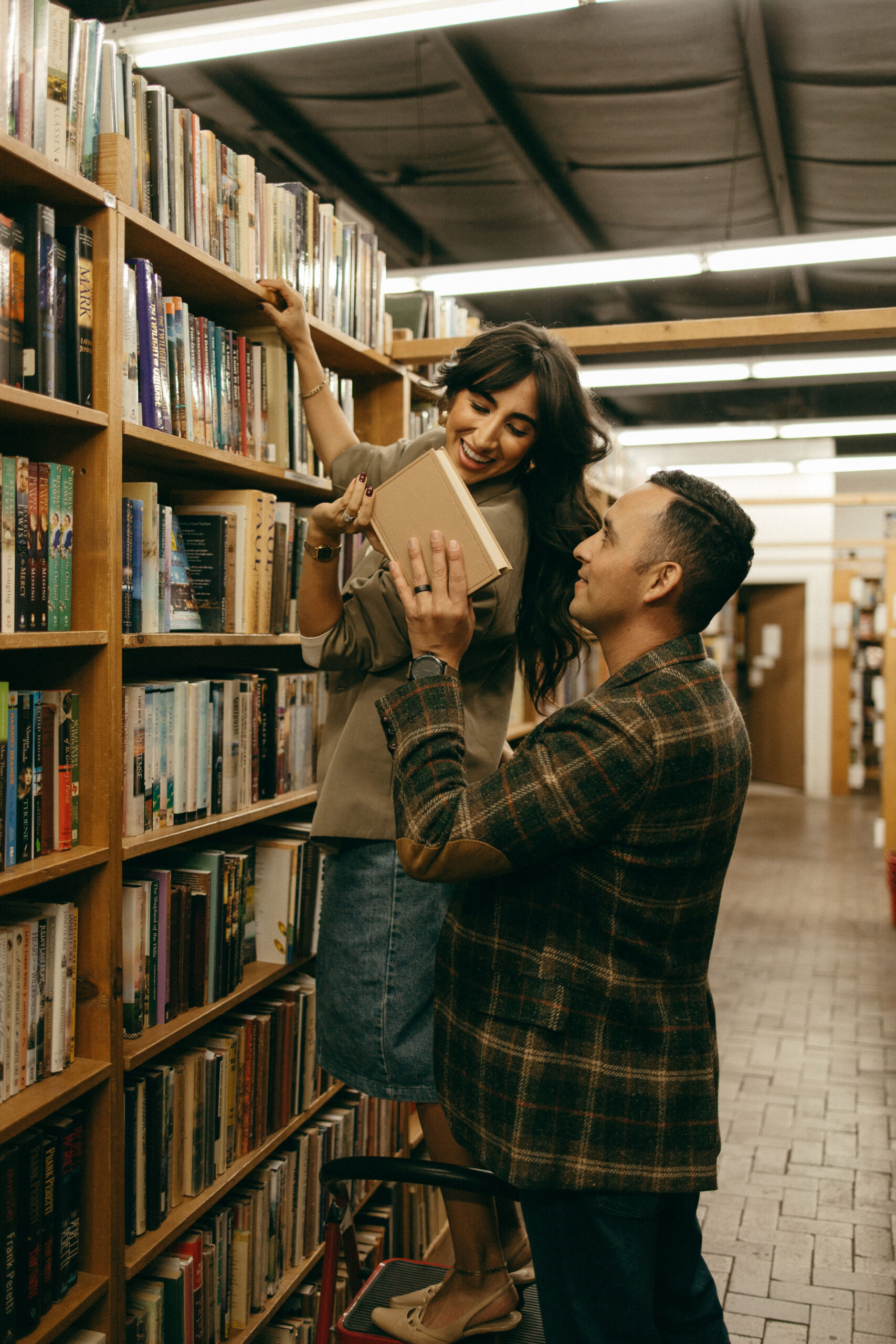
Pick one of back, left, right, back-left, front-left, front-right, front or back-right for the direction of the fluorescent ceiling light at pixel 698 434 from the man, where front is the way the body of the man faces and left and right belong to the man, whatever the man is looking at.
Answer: right

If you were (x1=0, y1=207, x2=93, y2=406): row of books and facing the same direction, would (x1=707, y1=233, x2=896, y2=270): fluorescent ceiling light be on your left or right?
on your left

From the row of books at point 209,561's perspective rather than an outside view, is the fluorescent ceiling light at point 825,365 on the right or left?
on its left

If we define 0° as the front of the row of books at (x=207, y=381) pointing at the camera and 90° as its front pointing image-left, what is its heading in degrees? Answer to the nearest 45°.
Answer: approximately 315°

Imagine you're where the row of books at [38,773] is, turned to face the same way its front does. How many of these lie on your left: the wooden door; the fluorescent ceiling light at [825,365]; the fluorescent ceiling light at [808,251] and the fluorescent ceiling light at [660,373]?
4

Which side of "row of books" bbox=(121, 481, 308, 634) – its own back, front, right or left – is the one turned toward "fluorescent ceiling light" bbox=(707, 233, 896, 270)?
left

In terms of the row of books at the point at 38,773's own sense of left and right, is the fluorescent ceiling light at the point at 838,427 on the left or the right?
on its left

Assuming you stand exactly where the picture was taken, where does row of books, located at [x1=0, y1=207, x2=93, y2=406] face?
facing the viewer and to the right of the viewer

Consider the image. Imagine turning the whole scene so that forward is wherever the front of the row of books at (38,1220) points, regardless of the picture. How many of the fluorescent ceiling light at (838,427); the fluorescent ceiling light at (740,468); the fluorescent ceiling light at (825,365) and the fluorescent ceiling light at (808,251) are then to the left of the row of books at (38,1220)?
4

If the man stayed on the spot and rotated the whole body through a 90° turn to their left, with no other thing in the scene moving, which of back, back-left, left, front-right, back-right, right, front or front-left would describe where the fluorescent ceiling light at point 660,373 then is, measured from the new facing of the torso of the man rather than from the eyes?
back

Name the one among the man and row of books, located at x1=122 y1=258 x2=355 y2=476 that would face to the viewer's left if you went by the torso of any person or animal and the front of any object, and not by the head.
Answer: the man

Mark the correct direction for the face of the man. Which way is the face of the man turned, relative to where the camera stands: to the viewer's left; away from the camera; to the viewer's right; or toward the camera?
to the viewer's left

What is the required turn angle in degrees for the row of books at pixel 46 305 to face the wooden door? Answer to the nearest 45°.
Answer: approximately 90° to its left

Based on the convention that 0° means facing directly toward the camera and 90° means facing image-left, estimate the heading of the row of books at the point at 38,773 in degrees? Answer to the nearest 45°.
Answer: approximately 315°

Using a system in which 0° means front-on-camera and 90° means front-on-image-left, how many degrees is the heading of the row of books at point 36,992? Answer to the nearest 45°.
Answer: approximately 315°
